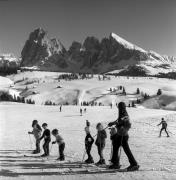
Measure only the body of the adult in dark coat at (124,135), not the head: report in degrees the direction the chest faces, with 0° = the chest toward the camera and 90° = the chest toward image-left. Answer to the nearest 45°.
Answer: approximately 90°
